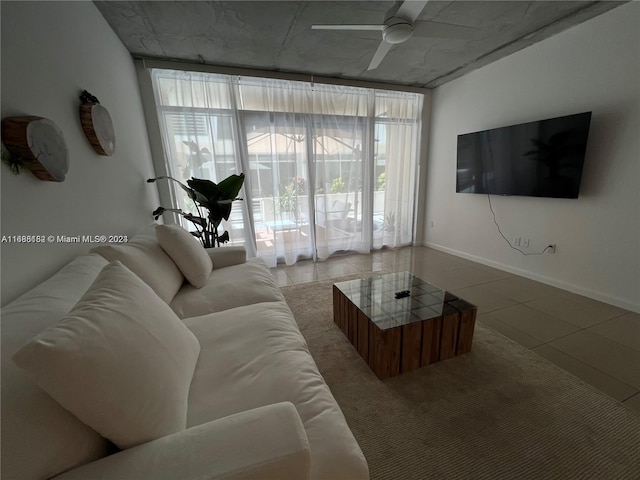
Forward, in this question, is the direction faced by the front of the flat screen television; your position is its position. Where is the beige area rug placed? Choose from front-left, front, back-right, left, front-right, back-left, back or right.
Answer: front-left

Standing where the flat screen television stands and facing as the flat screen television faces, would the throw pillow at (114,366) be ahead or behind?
ahead

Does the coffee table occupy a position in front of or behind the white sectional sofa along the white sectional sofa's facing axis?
in front

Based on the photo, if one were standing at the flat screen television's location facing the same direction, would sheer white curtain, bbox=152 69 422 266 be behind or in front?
in front

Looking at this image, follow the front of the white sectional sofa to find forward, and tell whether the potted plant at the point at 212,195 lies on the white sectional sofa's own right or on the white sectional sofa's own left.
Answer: on the white sectional sofa's own left

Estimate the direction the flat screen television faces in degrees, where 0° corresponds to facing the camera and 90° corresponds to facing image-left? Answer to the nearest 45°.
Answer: approximately 45°

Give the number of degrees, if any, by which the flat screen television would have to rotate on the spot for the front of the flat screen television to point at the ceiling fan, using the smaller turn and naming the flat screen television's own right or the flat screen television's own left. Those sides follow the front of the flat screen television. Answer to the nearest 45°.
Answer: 0° — it already faces it

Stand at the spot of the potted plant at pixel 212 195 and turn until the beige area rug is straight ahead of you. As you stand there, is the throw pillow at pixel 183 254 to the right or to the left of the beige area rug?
right

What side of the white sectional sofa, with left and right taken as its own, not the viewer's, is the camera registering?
right

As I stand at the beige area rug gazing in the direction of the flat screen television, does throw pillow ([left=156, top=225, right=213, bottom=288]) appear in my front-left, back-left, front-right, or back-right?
back-left

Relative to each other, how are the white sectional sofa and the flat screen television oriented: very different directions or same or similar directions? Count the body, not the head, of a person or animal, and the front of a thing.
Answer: very different directions

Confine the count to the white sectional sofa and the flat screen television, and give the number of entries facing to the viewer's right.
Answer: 1
